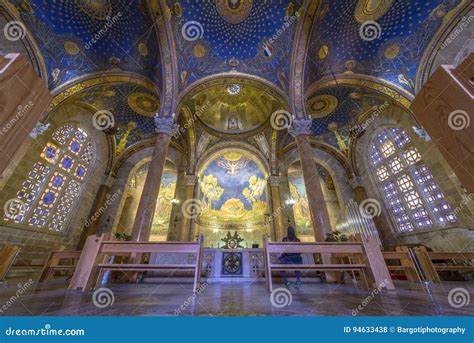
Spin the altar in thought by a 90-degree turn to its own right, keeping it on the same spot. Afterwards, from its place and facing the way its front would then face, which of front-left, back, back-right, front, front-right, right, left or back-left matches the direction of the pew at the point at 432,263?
back

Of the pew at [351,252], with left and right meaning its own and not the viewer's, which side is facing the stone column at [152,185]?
left

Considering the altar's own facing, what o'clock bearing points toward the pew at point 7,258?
The pew is roughly at 3 o'clock from the altar.

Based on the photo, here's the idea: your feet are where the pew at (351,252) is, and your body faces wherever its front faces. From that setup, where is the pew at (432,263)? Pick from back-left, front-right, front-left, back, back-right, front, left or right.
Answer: front-right

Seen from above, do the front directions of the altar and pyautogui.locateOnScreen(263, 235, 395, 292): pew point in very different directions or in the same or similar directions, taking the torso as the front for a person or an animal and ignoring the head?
very different directions

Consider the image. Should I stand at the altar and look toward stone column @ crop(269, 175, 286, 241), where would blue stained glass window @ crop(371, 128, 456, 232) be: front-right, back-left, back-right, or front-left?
front-right

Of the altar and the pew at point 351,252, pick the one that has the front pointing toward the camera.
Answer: the altar

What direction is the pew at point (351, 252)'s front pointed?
away from the camera

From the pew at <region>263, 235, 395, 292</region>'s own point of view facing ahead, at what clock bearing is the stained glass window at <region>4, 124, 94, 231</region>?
The stained glass window is roughly at 9 o'clock from the pew.

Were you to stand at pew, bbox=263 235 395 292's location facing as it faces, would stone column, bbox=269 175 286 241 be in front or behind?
in front

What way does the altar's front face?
toward the camera

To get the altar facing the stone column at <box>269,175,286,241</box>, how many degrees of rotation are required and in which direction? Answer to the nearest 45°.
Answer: approximately 135° to its left

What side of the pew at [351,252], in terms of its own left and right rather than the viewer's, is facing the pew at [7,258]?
left

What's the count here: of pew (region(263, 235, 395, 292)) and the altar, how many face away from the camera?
1

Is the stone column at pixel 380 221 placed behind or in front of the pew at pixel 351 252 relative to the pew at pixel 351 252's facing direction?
in front

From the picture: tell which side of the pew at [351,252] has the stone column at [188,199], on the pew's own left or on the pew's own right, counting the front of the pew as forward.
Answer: on the pew's own left
